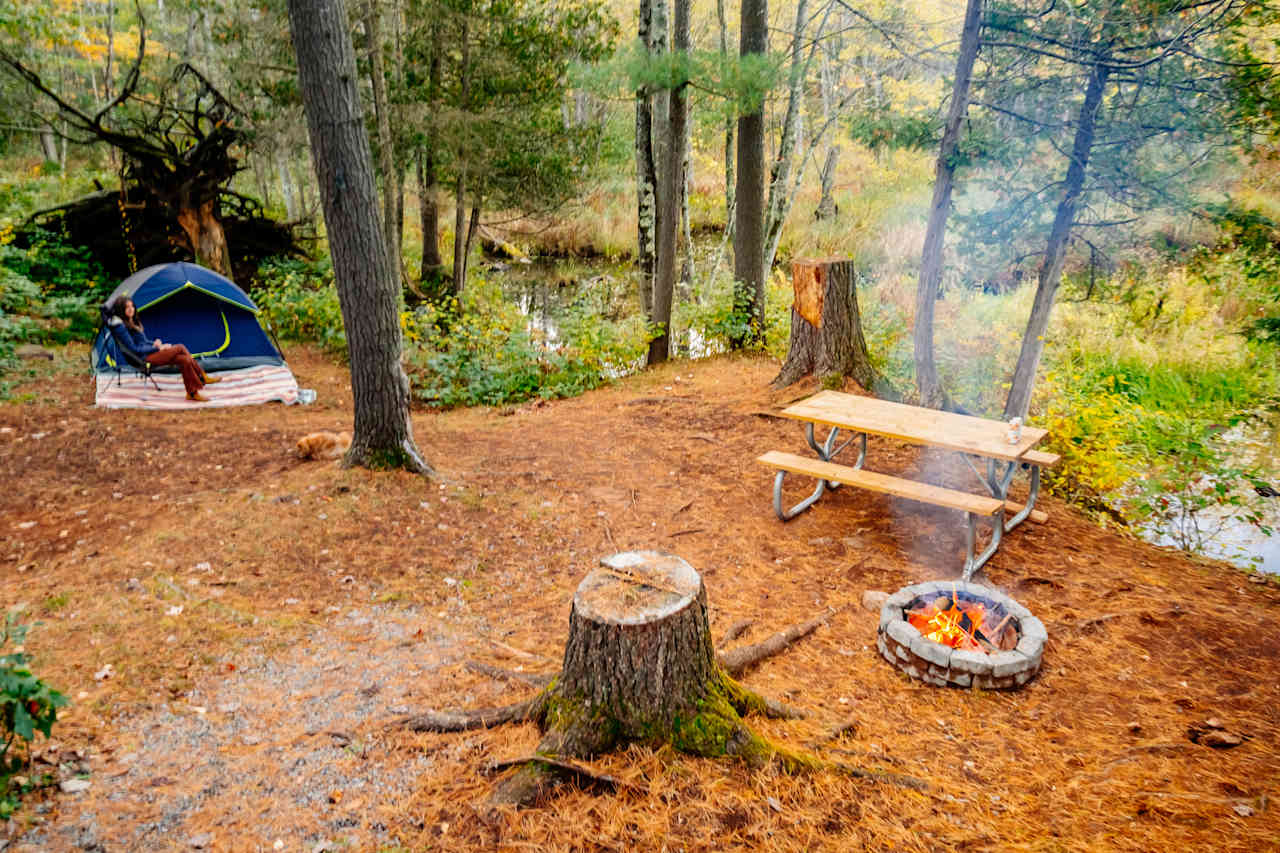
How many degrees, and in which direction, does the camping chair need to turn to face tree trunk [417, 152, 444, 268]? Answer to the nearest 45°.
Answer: approximately 90° to its left

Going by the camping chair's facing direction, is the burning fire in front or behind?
in front

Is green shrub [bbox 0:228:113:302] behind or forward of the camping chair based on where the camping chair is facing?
behind

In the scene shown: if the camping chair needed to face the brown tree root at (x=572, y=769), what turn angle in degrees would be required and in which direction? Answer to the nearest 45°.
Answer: approximately 45° to its right

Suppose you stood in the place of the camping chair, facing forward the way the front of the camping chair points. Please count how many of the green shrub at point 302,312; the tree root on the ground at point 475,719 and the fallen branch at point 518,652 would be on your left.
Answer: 1

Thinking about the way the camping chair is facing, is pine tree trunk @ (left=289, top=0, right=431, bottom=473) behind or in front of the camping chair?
in front

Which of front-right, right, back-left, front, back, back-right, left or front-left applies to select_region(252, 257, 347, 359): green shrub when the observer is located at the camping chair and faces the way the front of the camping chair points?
left

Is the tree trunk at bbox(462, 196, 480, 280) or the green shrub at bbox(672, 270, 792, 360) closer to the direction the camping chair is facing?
the green shrub

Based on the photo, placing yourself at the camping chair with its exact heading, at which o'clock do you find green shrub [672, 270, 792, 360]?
The green shrub is roughly at 11 o'clock from the camping chair.

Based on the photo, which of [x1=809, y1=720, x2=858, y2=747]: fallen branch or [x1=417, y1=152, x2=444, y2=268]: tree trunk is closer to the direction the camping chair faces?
the fallen branch

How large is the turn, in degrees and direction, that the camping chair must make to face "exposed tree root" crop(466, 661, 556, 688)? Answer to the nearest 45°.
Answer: approximately 45° to its right

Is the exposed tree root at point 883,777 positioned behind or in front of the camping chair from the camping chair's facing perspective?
in front

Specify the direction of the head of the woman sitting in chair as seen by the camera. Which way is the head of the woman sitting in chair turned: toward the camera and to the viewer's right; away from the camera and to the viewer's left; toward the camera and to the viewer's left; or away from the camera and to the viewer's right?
toward the camera and to the viewer's right

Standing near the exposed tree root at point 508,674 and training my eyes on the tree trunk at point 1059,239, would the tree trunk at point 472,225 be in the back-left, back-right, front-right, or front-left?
front-left

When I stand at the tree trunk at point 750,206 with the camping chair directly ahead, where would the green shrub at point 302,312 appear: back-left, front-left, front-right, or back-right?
front-right

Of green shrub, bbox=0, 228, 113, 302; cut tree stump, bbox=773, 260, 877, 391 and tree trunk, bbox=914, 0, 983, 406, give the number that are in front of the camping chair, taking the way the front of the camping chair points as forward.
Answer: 2
